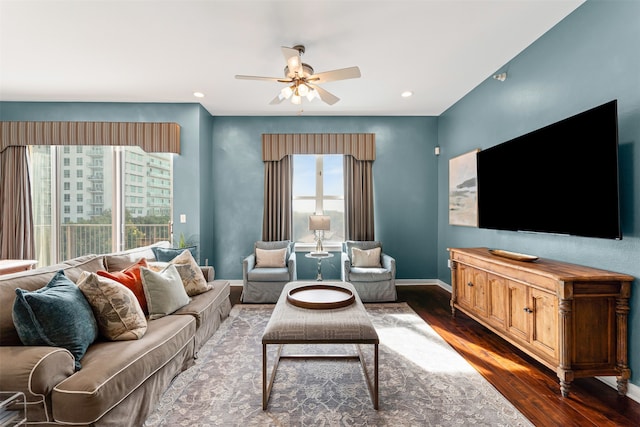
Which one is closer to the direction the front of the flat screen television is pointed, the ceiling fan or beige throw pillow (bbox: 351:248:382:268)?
the ceiling fan

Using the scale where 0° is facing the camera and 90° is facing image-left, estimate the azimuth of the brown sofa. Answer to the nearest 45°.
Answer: approximately 315°

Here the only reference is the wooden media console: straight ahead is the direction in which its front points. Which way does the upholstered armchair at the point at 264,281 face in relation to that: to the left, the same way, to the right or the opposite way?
to the left

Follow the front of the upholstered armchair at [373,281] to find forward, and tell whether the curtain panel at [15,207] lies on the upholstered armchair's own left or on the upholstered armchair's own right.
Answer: on the upholstered armchair's own right

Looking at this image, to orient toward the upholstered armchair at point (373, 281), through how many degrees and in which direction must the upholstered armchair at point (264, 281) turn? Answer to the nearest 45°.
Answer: approximately 90° to its left

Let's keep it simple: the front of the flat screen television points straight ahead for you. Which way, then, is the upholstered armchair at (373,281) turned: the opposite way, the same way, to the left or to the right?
to the left

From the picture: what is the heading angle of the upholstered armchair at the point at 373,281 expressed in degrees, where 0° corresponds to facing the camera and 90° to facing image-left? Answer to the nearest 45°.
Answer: approximately 0°

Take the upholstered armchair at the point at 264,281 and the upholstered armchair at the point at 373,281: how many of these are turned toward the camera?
2
